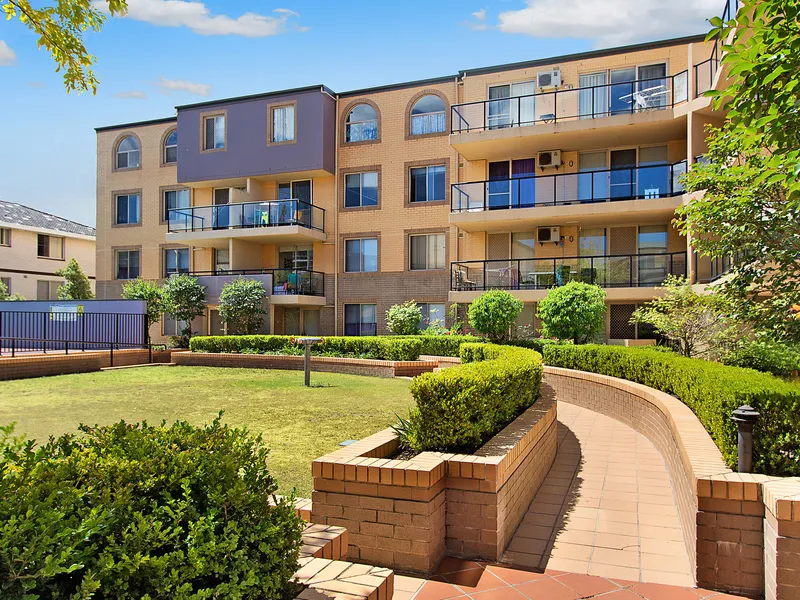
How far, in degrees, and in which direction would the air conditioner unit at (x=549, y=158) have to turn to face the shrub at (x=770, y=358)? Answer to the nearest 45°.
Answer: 0° — it already faces it

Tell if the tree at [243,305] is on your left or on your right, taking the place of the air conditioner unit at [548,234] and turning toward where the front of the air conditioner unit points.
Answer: on your right

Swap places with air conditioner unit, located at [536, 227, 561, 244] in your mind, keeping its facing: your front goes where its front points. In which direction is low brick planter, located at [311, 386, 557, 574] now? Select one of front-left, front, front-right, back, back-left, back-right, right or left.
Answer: front

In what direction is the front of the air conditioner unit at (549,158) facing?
toward the camera

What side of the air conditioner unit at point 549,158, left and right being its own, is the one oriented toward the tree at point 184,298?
right

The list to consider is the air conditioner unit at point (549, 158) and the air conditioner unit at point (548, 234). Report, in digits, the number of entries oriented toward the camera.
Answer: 2

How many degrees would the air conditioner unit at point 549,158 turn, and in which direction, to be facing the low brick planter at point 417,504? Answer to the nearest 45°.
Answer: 0° — it already faces it

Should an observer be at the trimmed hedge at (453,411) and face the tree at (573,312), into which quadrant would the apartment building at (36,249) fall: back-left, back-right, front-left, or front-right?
front-left

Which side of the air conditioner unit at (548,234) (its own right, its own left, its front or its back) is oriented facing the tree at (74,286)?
right

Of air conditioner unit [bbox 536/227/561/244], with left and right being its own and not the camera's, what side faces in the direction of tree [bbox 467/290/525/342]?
front

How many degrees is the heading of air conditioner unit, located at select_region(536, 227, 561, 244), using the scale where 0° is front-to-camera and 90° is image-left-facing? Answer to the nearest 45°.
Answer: approximately 0°
